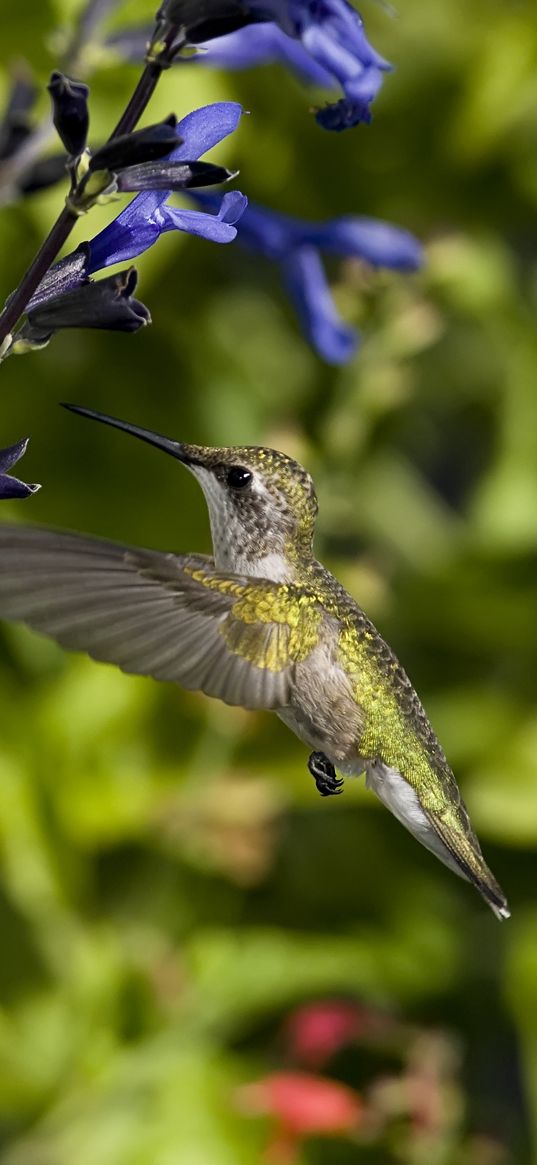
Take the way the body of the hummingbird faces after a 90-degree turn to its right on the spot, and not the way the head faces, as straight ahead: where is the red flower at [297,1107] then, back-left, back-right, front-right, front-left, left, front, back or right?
front

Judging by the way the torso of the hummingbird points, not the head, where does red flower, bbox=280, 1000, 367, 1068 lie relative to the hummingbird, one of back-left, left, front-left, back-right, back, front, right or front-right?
right

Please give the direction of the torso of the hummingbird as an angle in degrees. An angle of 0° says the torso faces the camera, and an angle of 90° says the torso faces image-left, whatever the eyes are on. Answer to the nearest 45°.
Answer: approximately 90°
